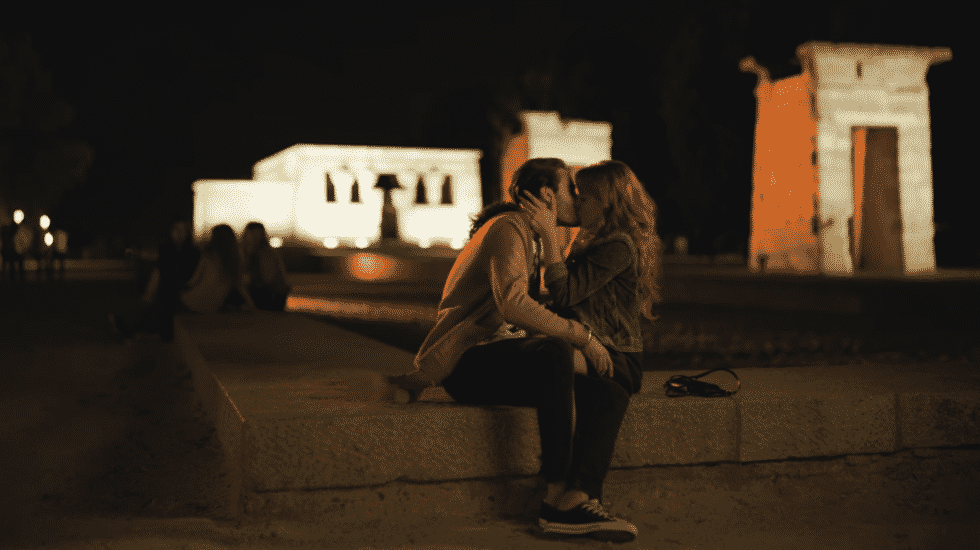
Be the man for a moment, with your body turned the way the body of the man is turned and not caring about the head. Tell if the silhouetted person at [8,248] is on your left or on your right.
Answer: on your left

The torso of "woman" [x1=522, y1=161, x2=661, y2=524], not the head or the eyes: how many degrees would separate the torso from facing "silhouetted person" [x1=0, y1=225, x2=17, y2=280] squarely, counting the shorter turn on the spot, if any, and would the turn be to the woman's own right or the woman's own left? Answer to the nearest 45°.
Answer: approximately 45° to the woman's own right

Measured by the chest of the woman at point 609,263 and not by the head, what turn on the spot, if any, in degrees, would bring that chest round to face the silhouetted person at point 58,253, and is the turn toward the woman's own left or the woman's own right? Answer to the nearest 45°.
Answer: approximately 45° to the woman's own right

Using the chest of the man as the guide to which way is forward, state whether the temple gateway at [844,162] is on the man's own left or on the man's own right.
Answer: on the man's own left

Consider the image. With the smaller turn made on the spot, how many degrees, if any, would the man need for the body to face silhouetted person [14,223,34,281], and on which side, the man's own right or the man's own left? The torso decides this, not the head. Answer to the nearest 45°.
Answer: approximately 135° to the man's own left

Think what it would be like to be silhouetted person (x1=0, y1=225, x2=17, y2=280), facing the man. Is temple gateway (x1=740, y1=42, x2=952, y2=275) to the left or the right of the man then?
left

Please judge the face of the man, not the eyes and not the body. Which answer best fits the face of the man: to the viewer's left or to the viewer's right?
to the viewer's right

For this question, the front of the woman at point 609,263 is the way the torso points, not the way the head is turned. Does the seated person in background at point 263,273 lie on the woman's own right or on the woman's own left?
on the woman's own right

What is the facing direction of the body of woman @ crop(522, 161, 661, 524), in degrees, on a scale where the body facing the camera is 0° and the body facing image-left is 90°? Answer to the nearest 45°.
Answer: approximately 90°

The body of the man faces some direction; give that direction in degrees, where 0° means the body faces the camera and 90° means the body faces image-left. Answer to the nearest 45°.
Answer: approximately 270°

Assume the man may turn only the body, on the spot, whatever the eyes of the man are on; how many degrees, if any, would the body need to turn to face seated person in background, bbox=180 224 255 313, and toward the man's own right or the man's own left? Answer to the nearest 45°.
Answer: approximately 135° to the man's own left

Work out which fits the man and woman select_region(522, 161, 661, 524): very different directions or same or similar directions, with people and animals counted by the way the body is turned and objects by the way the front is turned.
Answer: very different directions
